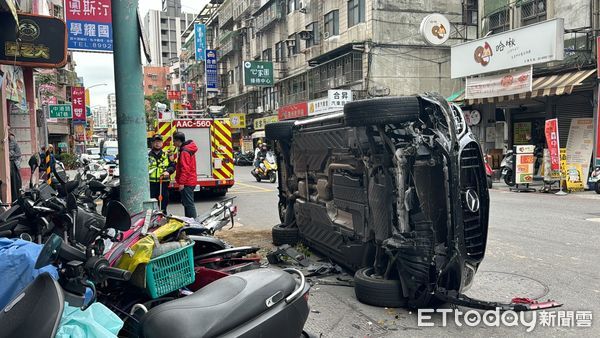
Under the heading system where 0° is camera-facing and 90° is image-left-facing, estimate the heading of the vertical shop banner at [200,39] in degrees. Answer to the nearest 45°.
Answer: approximately 0°

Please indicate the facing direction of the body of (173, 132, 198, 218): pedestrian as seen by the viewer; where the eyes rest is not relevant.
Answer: to the viewer's left

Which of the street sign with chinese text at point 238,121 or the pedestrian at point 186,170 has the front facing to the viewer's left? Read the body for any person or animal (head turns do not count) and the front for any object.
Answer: the pedestrian

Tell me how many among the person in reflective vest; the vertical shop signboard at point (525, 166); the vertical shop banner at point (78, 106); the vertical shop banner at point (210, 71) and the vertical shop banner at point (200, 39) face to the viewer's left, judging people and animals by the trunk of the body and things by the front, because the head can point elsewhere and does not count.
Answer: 0

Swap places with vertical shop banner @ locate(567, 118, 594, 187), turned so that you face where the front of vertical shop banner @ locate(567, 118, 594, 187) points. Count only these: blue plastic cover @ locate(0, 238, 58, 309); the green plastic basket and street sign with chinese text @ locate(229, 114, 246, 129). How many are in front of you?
2

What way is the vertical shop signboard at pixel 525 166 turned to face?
toward the camera

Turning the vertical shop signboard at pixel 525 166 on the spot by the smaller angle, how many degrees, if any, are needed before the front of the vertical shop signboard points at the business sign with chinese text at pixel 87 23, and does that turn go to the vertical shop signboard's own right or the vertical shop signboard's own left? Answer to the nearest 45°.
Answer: approximately 45° to the vertical shop signboard's own right

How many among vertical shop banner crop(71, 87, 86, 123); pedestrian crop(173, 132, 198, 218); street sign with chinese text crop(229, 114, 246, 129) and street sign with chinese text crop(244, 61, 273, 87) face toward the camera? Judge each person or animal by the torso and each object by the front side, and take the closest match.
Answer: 3

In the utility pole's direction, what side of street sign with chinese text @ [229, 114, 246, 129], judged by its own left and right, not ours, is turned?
front

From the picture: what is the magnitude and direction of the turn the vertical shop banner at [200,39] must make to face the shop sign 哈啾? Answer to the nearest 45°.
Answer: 0° — it already faces it

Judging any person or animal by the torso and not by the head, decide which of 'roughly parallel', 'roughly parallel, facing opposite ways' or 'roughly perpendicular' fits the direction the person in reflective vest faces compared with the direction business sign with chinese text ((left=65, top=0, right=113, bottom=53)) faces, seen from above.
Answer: roughly parallel

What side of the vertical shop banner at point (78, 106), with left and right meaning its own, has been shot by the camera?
front

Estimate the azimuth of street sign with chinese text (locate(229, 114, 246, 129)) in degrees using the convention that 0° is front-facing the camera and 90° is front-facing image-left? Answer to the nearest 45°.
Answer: approximately 0°

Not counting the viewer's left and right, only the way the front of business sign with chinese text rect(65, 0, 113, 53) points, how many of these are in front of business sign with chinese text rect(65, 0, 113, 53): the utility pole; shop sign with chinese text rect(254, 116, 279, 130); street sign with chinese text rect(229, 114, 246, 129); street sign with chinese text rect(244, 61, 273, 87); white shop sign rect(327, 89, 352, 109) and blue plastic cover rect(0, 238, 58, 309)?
2

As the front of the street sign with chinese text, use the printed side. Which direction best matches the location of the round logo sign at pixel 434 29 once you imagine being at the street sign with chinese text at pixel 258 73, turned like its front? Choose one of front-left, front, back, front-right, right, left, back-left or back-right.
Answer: front-left

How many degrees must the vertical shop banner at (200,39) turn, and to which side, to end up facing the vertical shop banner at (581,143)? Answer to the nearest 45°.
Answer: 0° — it already faces it
